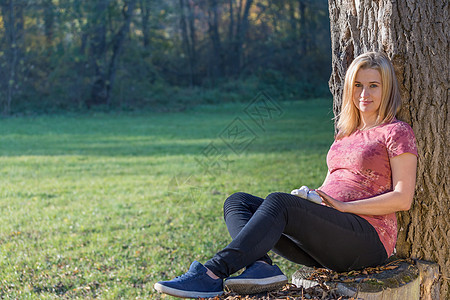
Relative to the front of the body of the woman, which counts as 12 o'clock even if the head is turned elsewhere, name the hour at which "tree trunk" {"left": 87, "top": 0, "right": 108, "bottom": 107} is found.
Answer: The tree trunk is roughly at 4 o'clock from the woman.

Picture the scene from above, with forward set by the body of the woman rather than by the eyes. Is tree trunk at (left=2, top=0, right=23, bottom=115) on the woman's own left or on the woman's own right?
on the woman's own right

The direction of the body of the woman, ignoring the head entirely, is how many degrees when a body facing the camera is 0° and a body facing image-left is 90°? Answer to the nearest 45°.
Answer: approximately 45°

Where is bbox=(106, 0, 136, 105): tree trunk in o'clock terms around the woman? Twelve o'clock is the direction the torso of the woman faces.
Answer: The tree trunk is roughly at 4 o'clock from the woman.

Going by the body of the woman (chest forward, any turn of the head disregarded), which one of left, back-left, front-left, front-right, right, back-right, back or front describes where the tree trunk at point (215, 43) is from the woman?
back-right

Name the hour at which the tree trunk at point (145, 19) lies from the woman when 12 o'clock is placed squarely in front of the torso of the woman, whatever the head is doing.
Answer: The tree trunk is roughly at 4 o'clock from the woman.
